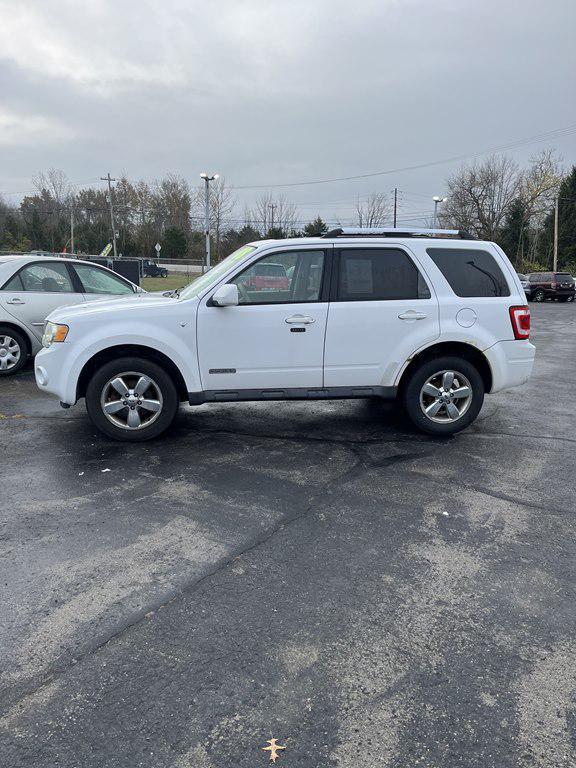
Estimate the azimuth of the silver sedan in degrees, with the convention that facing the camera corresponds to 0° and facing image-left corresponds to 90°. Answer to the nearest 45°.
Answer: approximately 270°

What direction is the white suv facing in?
to the viewer's left

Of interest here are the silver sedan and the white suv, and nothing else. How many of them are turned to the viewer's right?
1

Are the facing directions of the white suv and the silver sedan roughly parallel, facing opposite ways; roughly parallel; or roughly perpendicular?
roughly parallel, facing opposite ways

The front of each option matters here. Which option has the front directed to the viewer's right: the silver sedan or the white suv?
the silver sedan

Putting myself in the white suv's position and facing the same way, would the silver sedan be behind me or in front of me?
in front
